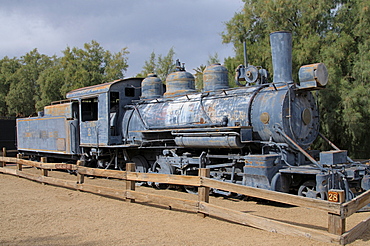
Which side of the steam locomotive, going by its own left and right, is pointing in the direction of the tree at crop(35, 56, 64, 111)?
back

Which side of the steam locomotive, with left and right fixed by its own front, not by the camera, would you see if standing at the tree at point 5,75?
back

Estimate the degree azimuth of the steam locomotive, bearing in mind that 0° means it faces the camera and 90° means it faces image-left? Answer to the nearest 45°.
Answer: approximately 315°

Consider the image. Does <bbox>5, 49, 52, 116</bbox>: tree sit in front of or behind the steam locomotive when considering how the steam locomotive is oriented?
behind

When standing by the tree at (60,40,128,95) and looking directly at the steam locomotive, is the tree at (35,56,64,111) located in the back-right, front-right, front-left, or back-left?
back-right

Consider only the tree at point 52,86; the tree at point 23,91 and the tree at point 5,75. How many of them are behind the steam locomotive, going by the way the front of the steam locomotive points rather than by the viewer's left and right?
3

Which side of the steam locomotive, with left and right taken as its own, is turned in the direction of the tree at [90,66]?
back

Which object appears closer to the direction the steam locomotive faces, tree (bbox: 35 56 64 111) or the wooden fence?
the wooden fence
